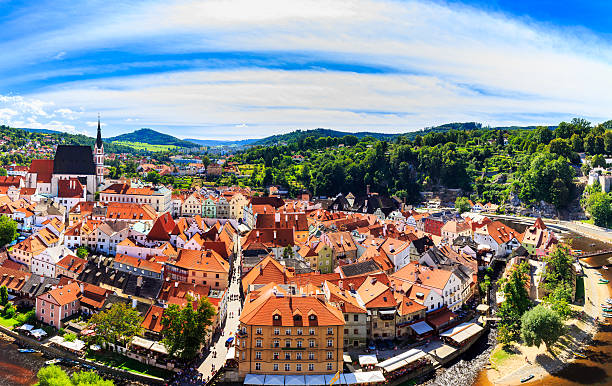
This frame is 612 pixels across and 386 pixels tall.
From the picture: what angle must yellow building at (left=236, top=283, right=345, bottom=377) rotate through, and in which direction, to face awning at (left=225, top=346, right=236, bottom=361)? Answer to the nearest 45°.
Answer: approximately 135° to its right

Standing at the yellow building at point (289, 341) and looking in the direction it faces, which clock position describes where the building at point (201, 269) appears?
The building is roughly at 5 o'clock from the yellow building.

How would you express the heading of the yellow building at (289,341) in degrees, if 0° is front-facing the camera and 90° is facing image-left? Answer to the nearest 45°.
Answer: approximately 0°

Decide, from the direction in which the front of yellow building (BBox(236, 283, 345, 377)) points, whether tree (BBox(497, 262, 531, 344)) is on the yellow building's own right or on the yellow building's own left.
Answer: on the yellow building's own left

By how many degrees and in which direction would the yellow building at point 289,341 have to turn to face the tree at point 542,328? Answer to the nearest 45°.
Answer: approximately 90° to its left

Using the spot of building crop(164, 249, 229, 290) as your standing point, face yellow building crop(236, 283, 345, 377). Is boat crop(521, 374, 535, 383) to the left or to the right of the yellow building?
left

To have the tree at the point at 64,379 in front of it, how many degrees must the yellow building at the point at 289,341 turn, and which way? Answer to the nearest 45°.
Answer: approximately 90° to its right

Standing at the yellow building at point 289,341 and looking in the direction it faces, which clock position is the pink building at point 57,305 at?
The pink building is roughly at 4 o'clock from the yellow building.
